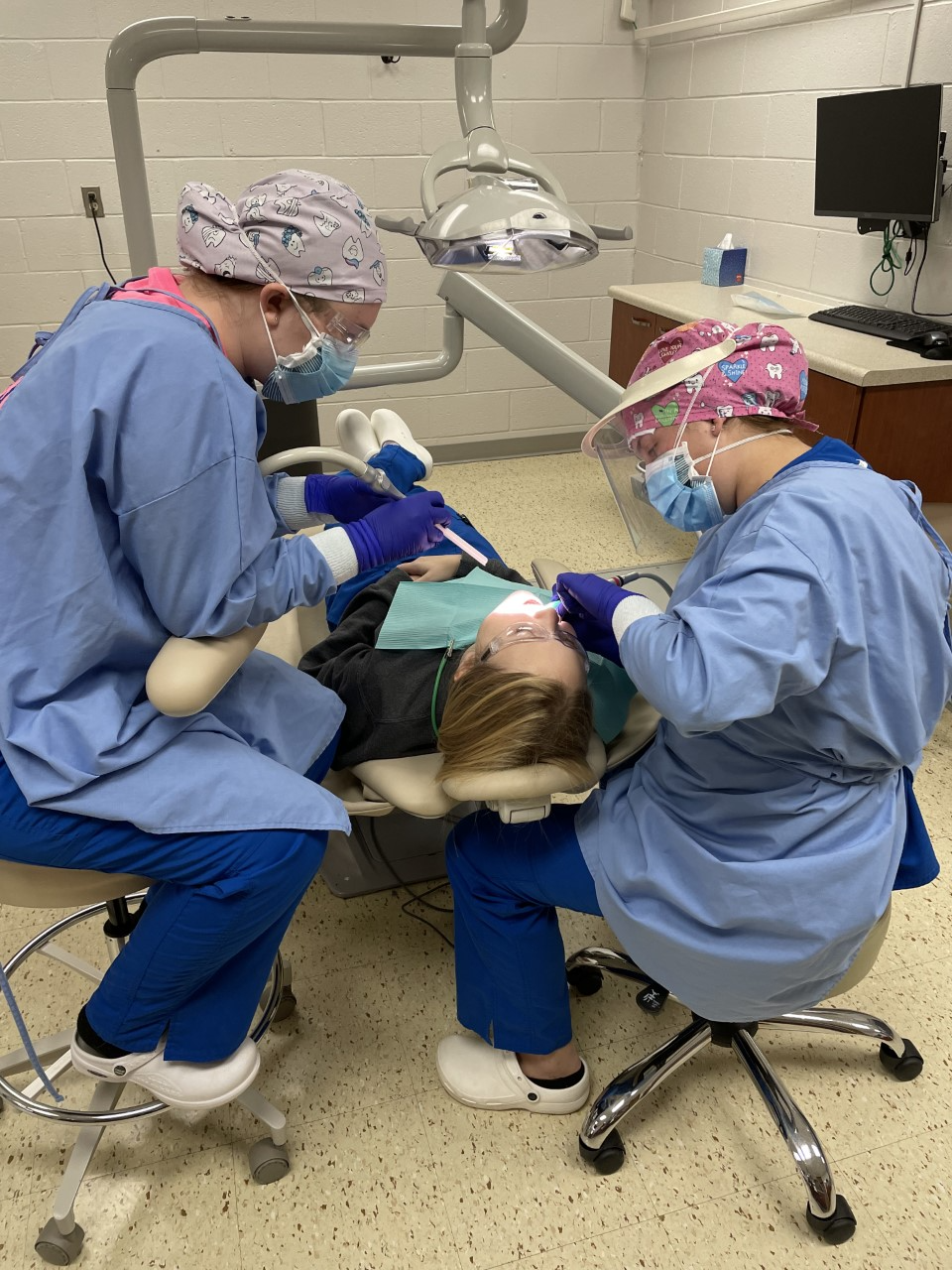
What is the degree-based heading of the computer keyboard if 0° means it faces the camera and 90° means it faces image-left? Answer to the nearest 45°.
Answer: approximately 45°

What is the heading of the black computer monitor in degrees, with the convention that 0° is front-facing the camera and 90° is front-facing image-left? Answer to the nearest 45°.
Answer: approximately 45°

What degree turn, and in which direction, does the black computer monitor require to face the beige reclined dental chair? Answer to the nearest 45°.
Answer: approximately 45° to its left

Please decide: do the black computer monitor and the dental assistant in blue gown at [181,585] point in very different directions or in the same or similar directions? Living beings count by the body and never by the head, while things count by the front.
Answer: very different directions

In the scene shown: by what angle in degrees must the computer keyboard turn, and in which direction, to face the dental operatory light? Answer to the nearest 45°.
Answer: approximately 45° to its left

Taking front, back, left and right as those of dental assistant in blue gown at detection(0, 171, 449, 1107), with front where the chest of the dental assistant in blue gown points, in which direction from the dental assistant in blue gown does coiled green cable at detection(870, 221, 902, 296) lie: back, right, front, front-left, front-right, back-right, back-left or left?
front-left

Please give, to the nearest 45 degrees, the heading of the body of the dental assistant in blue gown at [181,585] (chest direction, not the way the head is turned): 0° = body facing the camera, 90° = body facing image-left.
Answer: approximately 270°

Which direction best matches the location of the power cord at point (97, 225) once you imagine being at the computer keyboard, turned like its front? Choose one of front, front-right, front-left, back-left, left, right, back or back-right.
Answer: front-right
